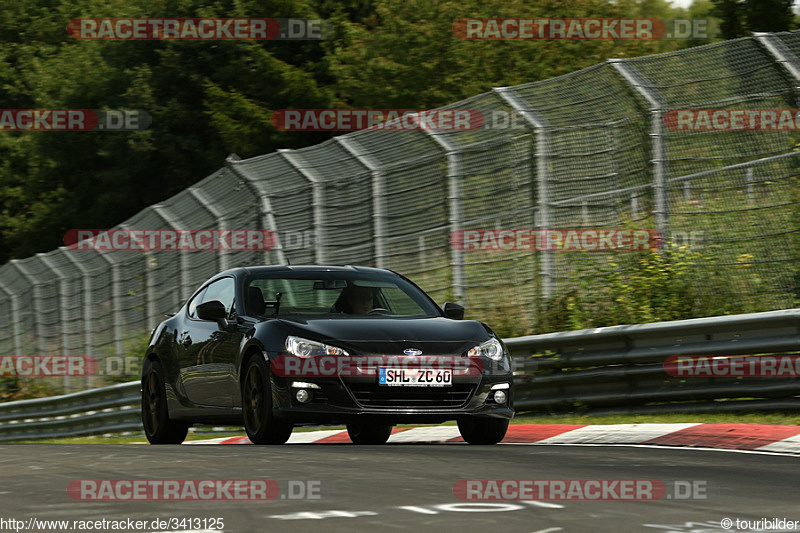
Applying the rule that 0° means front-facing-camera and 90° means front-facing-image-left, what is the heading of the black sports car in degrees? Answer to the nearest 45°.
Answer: approximately 315°
